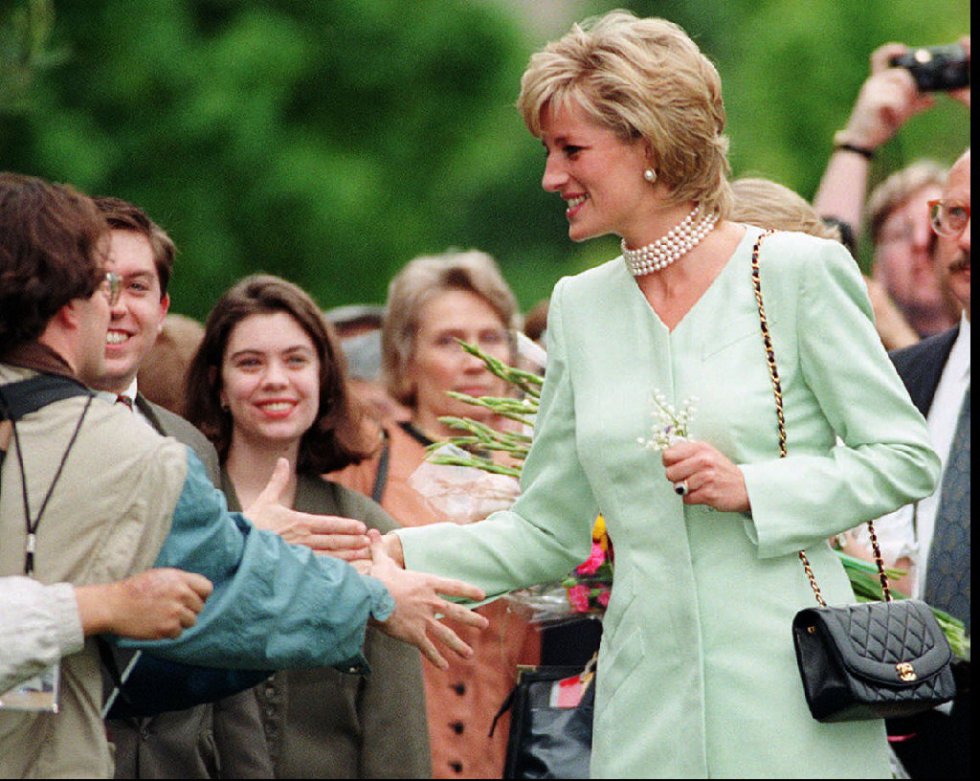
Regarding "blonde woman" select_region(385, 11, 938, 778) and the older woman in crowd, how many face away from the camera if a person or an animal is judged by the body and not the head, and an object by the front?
0

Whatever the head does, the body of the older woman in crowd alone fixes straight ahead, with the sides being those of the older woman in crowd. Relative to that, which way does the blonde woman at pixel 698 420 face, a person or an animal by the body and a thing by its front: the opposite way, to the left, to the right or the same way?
to the right

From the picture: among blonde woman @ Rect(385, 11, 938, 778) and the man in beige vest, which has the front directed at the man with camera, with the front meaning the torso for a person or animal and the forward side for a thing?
the man in beige vest

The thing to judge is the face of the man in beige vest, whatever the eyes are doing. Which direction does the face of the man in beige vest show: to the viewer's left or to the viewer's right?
to the viewer's right

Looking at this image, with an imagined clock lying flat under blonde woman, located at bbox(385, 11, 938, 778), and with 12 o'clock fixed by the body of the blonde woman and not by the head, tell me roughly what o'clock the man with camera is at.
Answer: The man with camera is roughly at 5 o'clock from the blonde woman.

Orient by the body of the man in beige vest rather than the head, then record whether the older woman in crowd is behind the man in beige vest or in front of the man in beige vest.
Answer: in front

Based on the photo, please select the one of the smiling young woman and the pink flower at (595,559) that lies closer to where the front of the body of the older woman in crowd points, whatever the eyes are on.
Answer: the pink flower

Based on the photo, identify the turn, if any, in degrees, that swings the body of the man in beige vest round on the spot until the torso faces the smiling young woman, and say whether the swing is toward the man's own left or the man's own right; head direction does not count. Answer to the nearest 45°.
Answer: approximately 45° to the man's own left

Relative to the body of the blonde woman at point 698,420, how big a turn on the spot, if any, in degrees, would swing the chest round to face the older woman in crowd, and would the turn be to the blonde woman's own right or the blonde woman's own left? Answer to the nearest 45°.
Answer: approximately 135° to the blonde woman's own right

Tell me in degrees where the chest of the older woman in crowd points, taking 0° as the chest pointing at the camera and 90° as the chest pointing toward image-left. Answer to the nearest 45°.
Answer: approximately 315°

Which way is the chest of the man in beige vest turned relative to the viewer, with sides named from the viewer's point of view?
facing away from the viewer and to the right of the viewer

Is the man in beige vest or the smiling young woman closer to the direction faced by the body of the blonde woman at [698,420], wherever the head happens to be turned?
the man in beige vest

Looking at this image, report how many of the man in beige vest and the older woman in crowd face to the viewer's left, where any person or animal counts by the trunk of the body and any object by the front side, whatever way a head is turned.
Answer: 0

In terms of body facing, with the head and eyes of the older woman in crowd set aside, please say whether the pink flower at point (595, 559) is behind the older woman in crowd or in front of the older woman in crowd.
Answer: in front

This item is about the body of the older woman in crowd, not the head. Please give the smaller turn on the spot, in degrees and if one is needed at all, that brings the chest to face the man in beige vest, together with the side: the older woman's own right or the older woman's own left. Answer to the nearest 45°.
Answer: approximately 45° to the older woman's own right

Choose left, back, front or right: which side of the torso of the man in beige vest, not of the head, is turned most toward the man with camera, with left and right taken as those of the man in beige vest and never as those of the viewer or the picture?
front
